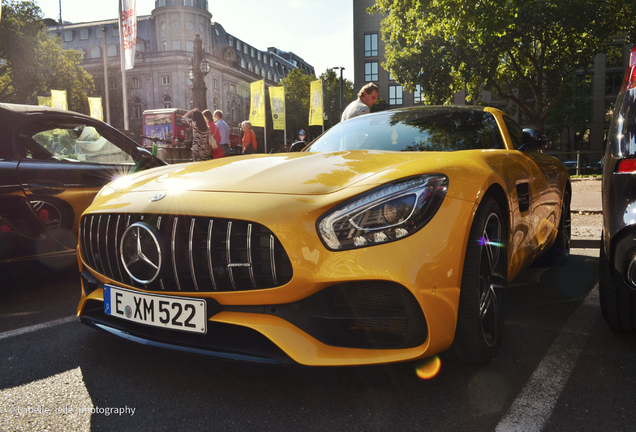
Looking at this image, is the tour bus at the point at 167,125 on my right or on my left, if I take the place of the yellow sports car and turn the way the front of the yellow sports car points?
on my right

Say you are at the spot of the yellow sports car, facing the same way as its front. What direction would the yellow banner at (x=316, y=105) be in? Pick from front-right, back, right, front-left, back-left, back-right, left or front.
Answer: back-right

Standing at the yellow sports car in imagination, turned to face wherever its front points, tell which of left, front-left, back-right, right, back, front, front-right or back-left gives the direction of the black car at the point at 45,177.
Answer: right

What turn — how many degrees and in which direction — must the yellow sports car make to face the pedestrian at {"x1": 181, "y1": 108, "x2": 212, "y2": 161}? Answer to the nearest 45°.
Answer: approximately 135° to its right

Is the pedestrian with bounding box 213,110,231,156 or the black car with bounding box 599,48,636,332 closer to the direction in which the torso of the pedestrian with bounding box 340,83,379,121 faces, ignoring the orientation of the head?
the black car

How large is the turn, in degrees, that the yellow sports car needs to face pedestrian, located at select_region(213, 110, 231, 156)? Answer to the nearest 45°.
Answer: approximately 135° to its right

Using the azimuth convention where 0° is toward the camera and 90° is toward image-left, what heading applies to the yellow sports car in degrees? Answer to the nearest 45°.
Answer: approximately 45°

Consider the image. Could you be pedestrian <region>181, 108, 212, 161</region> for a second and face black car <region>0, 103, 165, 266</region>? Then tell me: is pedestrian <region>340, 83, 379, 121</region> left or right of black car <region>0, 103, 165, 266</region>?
left
